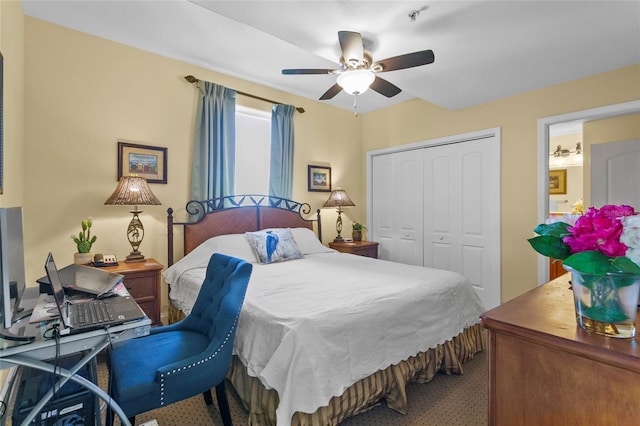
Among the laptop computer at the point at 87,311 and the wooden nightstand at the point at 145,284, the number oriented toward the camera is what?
1

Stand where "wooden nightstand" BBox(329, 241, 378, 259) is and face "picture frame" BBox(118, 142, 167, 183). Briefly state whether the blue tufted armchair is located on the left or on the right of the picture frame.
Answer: left

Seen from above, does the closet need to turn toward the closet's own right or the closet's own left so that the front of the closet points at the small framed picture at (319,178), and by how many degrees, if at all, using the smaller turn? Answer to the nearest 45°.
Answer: approximately 45° to the closet's own right

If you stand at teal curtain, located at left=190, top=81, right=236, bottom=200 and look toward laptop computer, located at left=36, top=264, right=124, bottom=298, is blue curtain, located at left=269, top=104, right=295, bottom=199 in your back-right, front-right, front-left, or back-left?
back-left

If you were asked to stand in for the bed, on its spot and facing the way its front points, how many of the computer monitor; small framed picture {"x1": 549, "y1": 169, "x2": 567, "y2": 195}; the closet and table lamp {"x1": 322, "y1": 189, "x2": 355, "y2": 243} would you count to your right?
1

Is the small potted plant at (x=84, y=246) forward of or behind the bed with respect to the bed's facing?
behind

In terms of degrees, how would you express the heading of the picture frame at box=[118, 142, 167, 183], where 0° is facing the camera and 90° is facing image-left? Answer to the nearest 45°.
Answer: approximately 315°

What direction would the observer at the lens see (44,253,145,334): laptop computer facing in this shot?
facing to the right of the viewer

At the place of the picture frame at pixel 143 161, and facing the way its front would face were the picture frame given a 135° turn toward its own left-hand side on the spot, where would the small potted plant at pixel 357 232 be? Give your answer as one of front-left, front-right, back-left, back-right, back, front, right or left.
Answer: right

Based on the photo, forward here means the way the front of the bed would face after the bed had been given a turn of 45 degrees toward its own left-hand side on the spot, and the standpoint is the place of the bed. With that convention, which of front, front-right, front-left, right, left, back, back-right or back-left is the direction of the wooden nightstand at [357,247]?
left

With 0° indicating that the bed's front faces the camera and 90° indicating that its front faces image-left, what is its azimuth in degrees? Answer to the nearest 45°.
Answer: approximately 315°

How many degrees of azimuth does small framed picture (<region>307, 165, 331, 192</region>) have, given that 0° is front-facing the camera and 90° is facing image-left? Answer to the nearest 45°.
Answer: approximately 315°

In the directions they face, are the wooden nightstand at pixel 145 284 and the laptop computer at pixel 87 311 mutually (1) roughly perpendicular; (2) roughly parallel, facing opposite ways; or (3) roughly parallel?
roughly perpendicular

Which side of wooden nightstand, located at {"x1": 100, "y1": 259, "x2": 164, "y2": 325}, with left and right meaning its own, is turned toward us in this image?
front
